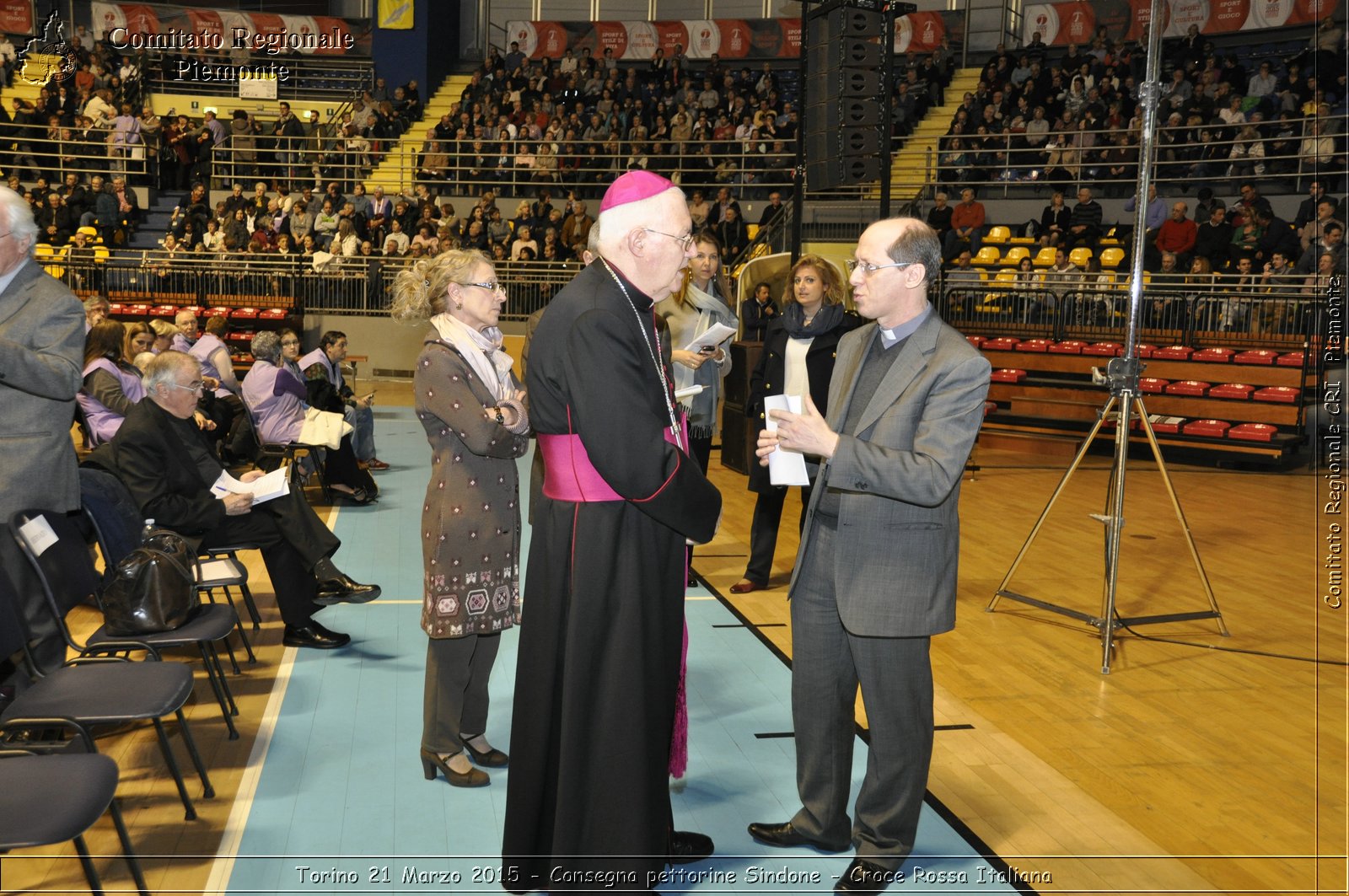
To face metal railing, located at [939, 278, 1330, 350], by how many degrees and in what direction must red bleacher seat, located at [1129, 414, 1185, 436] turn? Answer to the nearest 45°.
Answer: approximately 180°

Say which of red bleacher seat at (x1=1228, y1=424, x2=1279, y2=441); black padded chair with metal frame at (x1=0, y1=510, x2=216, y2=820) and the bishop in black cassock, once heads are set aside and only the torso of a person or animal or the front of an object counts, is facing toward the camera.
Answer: the red bleacher seat

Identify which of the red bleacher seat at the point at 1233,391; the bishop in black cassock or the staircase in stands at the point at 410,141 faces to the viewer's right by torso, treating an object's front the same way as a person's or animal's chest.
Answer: the bishop in black cassock

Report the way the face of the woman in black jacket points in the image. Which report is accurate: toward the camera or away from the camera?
toward the camera

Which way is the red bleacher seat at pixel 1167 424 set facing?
toward the camera

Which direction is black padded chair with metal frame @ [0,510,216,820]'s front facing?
to the viewer's right

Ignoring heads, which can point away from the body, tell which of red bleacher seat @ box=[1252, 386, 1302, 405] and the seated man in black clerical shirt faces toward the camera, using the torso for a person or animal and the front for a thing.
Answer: the red bleacher seat

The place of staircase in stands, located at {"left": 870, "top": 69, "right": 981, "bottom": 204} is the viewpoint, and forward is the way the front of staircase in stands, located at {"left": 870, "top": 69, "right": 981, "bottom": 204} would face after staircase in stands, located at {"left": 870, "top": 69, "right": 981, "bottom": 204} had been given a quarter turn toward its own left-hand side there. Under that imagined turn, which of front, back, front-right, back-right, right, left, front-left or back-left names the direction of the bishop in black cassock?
right

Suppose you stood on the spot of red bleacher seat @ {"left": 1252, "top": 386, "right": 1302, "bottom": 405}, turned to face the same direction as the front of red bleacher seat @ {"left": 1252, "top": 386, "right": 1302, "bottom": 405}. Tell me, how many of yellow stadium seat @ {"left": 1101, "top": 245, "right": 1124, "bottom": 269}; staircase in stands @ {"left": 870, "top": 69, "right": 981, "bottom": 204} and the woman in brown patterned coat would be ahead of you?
1

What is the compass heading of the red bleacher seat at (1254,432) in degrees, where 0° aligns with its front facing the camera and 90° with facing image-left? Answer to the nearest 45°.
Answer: approximately 0°

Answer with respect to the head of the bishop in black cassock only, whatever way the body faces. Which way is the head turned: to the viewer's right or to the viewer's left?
to the viewer's right

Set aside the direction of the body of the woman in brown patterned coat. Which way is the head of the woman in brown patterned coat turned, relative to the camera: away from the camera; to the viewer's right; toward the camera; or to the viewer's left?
to the viewer's right

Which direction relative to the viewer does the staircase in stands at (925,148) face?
toward the camera

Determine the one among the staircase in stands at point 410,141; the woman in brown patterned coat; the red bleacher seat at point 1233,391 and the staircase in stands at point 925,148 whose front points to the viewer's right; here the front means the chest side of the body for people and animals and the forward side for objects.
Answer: the woman in brown patterned coat
